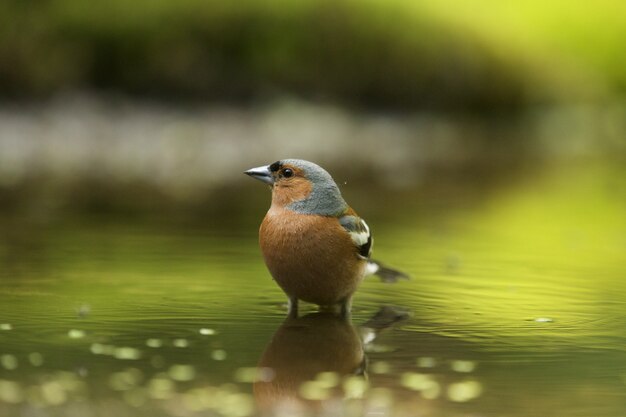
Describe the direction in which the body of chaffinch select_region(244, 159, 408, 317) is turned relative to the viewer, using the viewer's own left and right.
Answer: facing the viewer and to the left of the viewer

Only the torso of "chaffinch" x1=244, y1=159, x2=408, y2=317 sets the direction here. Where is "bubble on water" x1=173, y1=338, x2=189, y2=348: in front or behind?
in front

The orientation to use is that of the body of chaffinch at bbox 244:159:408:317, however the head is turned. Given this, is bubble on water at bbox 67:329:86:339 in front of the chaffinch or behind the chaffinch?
in front

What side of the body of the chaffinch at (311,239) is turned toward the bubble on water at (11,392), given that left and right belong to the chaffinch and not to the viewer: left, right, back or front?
front

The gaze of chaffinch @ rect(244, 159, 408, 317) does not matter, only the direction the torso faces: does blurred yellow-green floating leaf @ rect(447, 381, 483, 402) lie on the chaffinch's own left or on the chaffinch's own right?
on the chaffinch's own left

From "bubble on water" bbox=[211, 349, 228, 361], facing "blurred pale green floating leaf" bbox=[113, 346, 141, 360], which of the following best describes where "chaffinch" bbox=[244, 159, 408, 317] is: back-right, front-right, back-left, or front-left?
back-right

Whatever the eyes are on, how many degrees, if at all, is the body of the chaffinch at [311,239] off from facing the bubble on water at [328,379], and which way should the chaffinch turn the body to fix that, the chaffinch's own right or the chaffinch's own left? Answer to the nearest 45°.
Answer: approximately 45° to the chaffinch's own left

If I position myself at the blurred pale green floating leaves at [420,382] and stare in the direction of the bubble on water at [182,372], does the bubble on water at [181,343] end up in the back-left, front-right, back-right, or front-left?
front-right

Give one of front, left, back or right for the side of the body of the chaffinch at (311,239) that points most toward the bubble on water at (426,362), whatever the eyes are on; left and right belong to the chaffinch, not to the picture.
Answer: left

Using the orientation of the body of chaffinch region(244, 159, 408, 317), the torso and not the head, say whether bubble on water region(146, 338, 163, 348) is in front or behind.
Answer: in front
